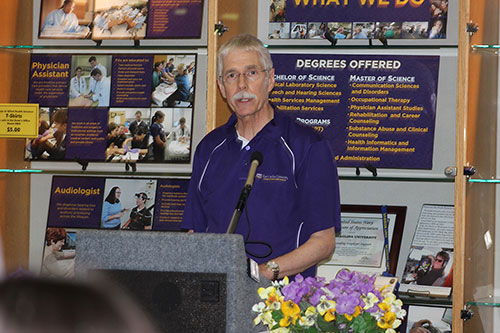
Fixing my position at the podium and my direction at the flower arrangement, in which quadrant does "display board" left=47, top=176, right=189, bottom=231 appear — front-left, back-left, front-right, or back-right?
back-left

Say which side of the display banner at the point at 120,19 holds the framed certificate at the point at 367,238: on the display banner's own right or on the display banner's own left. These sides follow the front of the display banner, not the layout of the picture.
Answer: on the display banner's own left

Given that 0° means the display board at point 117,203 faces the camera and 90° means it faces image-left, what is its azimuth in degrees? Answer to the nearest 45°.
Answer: approximately 0°

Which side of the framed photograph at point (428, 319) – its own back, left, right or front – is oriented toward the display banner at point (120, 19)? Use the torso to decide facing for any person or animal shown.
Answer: right

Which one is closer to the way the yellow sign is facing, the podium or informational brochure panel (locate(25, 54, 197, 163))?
the podium

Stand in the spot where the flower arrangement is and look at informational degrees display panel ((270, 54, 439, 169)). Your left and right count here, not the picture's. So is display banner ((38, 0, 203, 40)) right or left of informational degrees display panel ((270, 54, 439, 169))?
left
